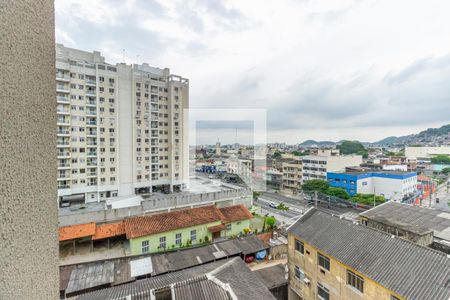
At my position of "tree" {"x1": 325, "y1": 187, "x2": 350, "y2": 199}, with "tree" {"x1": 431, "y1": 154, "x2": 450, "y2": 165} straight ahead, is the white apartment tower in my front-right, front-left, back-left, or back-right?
back-left

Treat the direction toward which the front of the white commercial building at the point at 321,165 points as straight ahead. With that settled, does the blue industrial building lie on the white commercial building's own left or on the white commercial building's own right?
on the white commercial building's own left

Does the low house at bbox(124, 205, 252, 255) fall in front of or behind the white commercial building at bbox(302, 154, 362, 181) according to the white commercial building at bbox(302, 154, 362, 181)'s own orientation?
in front

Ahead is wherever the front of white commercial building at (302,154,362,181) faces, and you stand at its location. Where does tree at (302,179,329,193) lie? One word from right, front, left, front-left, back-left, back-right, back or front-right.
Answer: front-left

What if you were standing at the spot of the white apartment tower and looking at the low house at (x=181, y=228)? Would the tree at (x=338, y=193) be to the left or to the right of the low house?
left

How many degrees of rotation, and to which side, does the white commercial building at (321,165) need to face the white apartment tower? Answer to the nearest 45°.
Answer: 0° — it already faces it

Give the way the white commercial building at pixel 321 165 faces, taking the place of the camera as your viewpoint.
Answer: facing the viewer and to the left of the viewer

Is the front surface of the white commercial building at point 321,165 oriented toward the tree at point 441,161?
no

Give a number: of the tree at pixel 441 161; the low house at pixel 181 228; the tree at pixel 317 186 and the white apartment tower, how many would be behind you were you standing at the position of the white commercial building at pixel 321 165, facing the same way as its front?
1

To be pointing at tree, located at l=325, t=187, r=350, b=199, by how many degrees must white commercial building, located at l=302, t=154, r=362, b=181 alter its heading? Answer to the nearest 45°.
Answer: approximately 45° to its left

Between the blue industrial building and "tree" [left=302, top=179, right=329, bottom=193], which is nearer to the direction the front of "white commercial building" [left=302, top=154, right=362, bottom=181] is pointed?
the tree
